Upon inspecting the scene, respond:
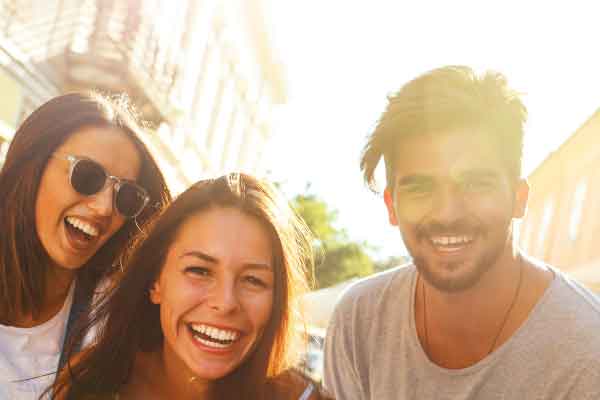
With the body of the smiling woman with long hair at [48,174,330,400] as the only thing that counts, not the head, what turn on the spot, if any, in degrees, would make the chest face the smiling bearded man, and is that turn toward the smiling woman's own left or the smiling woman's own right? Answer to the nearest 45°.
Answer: approximately 90° to the smiling woman's own left

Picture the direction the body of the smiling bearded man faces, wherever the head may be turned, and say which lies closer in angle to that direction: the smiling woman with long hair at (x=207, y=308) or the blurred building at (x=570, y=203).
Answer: the smiling woman with long hair

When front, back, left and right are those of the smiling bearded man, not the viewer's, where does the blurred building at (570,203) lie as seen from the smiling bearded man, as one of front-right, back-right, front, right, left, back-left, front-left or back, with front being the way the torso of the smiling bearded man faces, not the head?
back

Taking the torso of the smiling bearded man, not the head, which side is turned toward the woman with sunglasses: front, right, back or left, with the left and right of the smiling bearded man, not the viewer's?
right

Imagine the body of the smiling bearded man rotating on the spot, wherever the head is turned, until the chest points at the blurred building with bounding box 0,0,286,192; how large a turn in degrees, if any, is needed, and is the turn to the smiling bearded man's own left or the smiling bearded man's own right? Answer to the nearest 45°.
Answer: approximately 135° to the smiling bearded man's own right

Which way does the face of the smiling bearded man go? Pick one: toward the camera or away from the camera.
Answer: toward the camera

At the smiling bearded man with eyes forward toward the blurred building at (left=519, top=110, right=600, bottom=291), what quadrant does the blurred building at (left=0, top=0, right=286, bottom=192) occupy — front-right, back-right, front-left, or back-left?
front-left

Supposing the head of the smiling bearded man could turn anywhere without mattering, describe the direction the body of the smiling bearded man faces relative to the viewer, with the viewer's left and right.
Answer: facing the viewer

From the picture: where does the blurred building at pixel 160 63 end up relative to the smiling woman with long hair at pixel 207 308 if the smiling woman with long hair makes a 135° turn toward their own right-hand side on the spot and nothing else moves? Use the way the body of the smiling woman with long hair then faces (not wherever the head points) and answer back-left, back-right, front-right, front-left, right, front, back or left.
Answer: front-right

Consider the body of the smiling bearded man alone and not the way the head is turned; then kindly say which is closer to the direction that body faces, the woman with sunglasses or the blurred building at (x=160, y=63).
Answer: the woman with sunglasses

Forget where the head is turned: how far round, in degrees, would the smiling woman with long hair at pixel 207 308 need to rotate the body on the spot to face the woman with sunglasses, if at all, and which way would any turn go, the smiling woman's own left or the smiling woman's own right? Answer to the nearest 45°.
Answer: approximately 135° to the smiling woman's own right

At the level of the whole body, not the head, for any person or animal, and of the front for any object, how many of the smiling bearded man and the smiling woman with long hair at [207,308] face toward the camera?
2

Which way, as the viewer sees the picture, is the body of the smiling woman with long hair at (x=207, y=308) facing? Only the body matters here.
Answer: toward the camera

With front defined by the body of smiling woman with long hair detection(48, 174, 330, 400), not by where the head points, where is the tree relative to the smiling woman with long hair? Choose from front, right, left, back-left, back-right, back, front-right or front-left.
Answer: back
